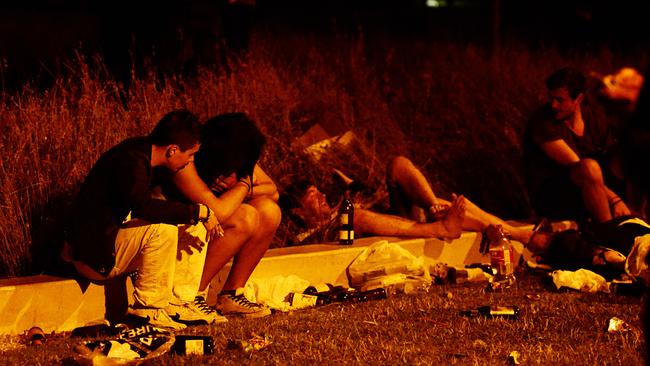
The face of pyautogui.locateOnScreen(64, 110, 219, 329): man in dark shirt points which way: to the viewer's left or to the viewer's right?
to the viewer's right

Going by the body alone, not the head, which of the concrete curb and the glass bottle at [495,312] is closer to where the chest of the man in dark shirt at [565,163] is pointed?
the glass bottle

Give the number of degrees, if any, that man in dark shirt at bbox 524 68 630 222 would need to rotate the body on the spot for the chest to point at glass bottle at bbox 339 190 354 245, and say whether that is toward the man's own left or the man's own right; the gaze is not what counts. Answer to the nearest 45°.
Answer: approximately 90° to the man's own right

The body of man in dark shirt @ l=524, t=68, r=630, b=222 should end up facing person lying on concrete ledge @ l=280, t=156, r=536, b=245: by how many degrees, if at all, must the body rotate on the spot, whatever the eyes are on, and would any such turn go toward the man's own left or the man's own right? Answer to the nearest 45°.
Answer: approximately 90° to the man's own right
